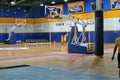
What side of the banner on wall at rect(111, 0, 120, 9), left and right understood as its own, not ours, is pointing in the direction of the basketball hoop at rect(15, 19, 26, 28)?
right

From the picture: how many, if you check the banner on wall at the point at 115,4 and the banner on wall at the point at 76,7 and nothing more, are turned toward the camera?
2

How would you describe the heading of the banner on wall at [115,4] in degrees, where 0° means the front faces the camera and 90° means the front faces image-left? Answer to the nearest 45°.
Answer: approximately 0°

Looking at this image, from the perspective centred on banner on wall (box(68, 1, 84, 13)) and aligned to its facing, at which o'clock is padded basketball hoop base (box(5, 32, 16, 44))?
The padded basketball hoop base is roughly at 3 o'clock from the banner on wall.

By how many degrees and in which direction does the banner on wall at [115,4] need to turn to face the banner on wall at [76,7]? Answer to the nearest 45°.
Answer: approximately 135° to its right

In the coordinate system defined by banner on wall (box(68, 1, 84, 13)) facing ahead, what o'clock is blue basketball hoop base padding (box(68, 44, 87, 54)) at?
The blue basketball hoop base padding is roughly at 12 o'clock from the banner on wall.
